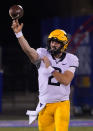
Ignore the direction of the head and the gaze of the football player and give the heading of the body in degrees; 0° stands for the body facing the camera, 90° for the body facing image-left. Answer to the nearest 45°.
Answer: approximately 0°
